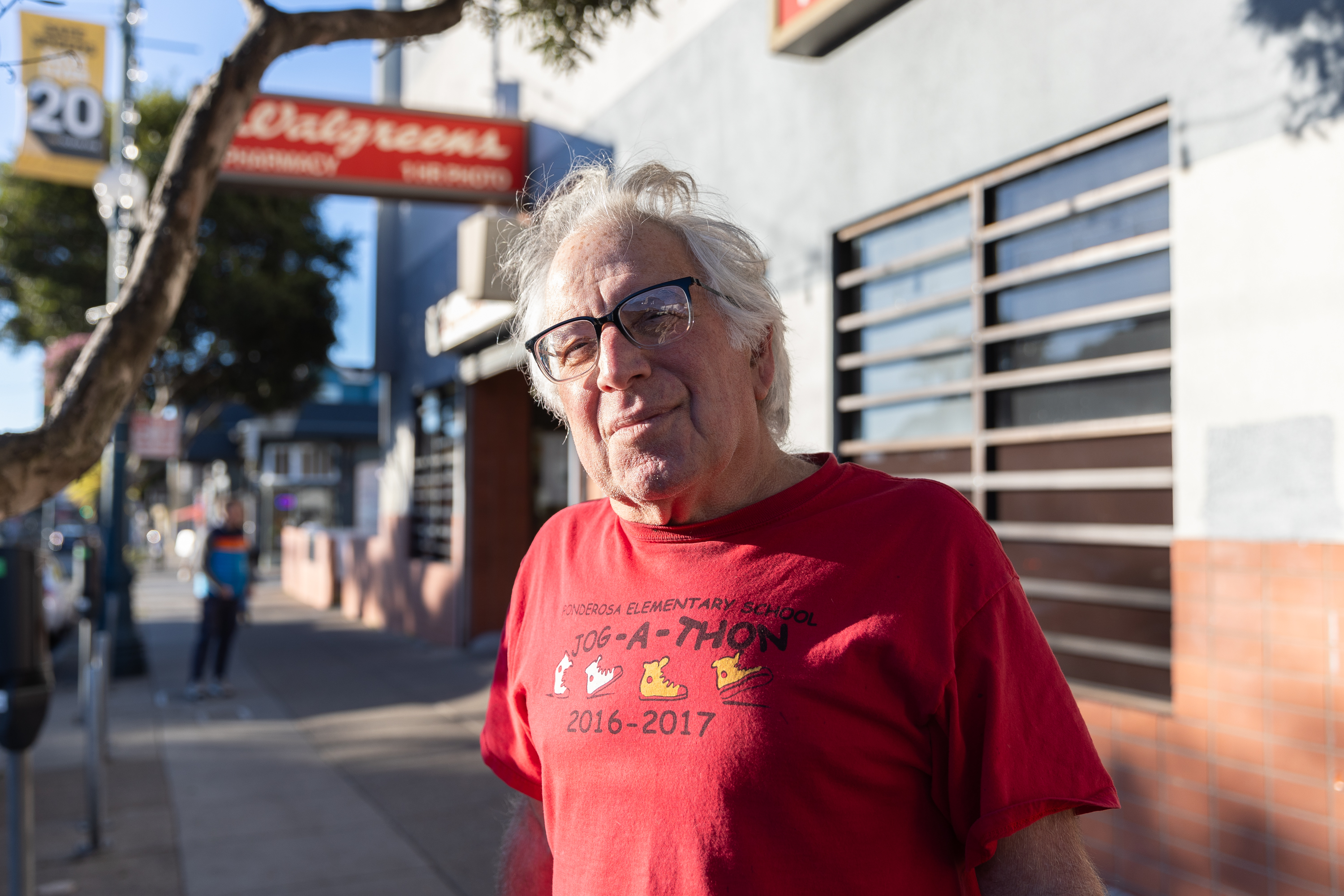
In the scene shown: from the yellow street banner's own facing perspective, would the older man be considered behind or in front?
in front

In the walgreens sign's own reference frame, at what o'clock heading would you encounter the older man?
The older man is roughly at 12 o'clock from the walgreens sign.

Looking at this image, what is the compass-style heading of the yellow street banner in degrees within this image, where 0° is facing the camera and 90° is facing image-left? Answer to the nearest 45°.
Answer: approximately 0°

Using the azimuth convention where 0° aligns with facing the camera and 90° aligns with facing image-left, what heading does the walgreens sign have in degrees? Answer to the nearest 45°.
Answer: approximately 0°

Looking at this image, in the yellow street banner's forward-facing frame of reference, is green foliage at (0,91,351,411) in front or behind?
behind

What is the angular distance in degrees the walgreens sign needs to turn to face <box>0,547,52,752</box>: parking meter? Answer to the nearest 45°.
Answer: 0° — it already faces it

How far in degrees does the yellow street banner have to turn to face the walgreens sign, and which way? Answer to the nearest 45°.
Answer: approximately 45° to its left

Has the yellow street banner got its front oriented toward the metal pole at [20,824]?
yes

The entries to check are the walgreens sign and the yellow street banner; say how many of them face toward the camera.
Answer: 2
